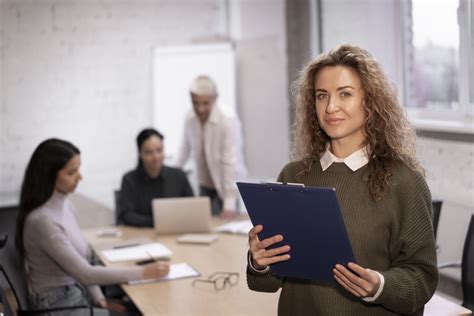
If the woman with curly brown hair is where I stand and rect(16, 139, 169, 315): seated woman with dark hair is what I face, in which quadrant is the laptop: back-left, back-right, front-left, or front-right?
front-right

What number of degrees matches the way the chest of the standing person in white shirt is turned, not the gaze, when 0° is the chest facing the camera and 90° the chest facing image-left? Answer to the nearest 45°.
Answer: approximately 45°

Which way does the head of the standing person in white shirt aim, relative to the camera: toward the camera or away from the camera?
toward the camera

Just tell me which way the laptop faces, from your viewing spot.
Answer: facing away from the viewer

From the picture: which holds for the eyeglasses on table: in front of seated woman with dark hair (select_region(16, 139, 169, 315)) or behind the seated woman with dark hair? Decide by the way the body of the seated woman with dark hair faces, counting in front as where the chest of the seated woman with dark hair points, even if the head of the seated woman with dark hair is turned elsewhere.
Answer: in front

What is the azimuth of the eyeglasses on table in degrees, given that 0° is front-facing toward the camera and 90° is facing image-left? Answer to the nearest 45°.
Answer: approximately 315°

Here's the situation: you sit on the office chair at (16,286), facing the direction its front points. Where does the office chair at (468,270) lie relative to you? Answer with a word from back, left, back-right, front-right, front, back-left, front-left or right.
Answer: front

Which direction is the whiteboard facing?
toward the camera

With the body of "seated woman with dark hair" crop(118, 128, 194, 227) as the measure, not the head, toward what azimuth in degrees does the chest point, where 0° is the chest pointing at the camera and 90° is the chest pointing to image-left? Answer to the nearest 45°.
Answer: approximately 315°

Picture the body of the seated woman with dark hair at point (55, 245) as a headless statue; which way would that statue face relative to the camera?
to the viewer's right

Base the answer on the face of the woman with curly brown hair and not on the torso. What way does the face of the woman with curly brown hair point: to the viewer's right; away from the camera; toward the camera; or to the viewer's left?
toward the camera

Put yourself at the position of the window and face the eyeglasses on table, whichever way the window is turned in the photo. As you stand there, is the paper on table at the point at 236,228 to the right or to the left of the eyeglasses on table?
right

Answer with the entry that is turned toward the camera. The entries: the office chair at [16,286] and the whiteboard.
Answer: the whiteboard
